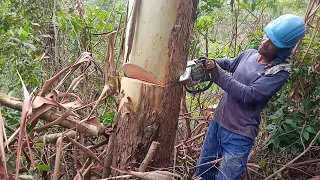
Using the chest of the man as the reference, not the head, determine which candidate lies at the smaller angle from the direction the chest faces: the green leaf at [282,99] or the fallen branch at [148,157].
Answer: the fallen branch

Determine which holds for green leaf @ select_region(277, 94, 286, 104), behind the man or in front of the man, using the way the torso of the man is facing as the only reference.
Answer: behind

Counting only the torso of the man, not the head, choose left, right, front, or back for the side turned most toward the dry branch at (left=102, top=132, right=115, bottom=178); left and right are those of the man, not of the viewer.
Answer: front

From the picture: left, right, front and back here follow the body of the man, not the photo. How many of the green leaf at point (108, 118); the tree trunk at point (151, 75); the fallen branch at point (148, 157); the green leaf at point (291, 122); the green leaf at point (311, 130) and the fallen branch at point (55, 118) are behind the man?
2

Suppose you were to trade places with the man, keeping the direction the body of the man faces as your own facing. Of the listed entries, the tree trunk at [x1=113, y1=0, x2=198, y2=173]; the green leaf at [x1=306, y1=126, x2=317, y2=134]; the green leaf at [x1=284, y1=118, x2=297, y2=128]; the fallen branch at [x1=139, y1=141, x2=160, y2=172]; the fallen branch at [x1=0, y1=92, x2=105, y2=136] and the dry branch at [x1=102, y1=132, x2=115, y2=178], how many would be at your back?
2

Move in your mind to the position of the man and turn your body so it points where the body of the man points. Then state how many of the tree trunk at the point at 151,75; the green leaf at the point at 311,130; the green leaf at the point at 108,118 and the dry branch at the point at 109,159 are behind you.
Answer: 1

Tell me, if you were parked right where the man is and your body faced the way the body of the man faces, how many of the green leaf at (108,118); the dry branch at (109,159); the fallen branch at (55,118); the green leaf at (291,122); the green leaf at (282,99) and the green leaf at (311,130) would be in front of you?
3

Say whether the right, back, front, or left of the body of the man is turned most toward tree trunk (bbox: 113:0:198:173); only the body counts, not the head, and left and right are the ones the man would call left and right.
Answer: front

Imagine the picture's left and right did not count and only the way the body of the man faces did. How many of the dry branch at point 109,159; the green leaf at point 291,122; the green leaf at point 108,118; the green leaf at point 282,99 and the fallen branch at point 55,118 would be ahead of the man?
3

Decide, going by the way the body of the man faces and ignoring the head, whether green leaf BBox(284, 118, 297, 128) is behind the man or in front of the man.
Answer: behind

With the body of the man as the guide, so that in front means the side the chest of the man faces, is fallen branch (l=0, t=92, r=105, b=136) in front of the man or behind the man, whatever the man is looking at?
in front

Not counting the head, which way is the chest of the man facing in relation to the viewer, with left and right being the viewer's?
facing the viewer and to the left of the viewer

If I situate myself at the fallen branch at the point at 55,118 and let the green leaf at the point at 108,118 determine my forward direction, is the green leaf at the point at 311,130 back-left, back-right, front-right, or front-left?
front-right

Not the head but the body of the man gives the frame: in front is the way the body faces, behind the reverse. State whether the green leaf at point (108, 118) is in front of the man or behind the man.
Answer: in front
